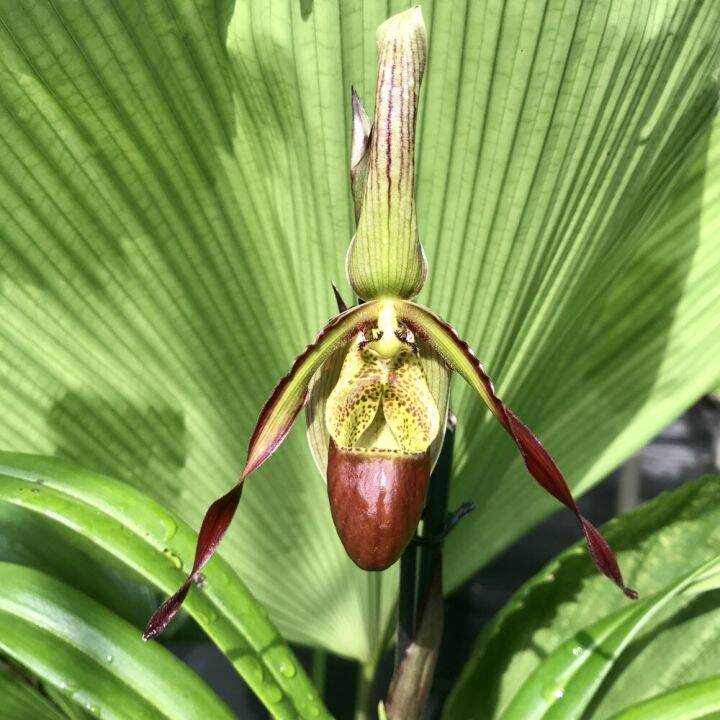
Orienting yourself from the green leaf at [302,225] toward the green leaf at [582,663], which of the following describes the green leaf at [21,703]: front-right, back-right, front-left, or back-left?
front-right

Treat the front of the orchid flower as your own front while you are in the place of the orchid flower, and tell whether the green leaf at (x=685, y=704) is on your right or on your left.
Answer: on your left

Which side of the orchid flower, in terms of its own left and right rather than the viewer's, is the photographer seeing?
front

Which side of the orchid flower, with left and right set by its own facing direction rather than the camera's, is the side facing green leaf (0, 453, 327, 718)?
right
